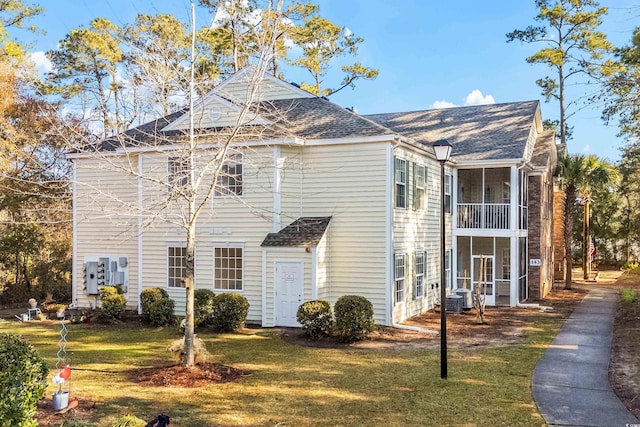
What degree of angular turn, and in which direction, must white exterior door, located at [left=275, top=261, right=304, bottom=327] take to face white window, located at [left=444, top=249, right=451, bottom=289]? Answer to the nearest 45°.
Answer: approximately 135° to its left

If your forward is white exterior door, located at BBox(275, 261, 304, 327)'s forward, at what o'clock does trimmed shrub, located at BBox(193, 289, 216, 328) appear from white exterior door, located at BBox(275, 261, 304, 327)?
The trimmed shrub is roughly at 3 o'clock from the white exterior door.

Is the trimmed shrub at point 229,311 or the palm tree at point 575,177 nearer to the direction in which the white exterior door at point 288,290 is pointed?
the trimmed shrub

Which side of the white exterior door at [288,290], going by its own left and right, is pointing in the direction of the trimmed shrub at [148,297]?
right

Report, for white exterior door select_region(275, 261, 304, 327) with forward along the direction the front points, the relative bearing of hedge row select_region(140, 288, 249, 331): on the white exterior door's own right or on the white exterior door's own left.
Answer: on the white exterior door's own right

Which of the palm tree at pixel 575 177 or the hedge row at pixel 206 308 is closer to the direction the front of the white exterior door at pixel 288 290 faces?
the hedge row

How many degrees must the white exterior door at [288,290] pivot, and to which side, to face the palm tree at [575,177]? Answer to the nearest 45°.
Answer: approximately 135° to its left

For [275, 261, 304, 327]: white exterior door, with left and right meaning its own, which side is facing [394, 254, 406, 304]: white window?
left

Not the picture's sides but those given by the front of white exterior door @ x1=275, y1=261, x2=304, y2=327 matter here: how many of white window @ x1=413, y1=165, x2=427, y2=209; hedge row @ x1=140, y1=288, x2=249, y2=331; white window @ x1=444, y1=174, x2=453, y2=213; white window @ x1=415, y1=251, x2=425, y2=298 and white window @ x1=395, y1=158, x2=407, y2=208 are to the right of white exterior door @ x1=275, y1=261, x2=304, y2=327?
1

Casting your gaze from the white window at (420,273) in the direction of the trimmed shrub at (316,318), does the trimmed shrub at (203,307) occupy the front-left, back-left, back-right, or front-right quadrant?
front-right

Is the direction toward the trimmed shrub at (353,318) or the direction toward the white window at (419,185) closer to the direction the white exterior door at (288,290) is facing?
the trimmed shrub

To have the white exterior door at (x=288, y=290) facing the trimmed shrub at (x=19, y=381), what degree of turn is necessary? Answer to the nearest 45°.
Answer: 0° — it already faces it

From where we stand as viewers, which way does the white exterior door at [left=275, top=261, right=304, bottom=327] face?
facing the viewer
